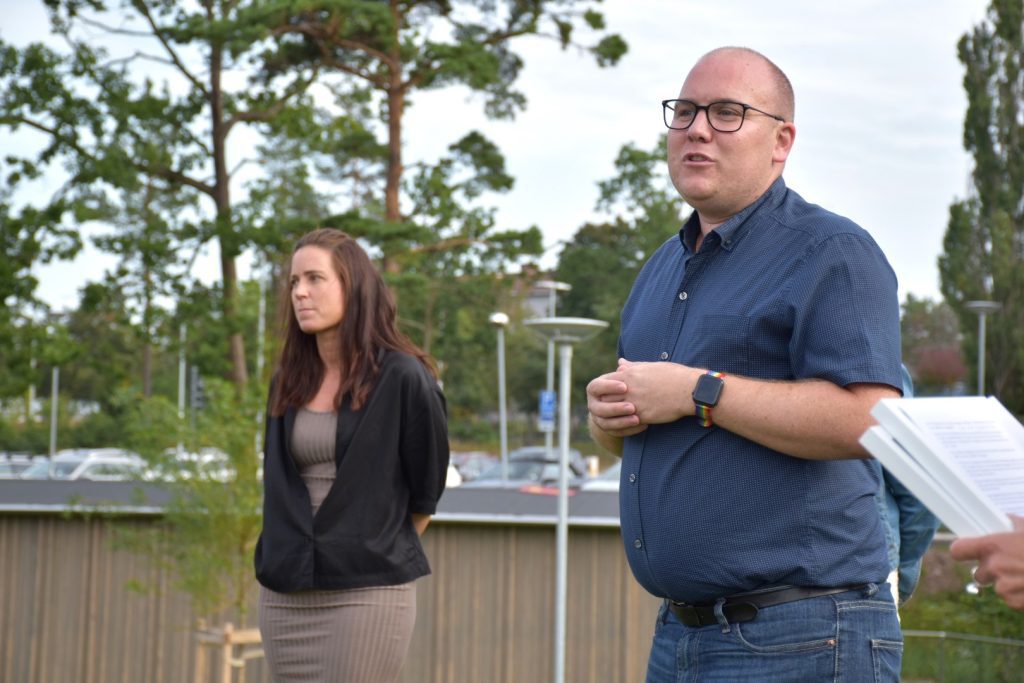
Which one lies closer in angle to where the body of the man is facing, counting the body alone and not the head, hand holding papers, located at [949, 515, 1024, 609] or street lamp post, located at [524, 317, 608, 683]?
the hand holding papers

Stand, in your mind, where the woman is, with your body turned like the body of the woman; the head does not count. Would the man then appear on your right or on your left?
on your left

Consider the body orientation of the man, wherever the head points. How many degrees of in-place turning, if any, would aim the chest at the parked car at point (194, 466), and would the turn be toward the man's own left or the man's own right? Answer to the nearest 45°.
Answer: approximately 90° to the man's own right

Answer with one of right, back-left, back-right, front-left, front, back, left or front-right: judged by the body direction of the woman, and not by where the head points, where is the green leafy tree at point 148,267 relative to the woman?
back-right

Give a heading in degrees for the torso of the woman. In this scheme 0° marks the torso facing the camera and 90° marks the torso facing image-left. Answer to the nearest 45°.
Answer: approximately 45°

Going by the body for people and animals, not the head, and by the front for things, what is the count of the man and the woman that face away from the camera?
0

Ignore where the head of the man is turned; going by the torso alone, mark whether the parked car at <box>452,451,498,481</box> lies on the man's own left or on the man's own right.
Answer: on the man's own right

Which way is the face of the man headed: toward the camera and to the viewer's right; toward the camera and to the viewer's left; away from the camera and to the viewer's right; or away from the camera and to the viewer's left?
toward the camera and to the viewer's left

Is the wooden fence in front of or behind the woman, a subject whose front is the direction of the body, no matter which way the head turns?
behind

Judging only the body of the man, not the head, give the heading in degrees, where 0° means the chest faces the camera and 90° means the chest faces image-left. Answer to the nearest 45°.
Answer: approximately 45°
